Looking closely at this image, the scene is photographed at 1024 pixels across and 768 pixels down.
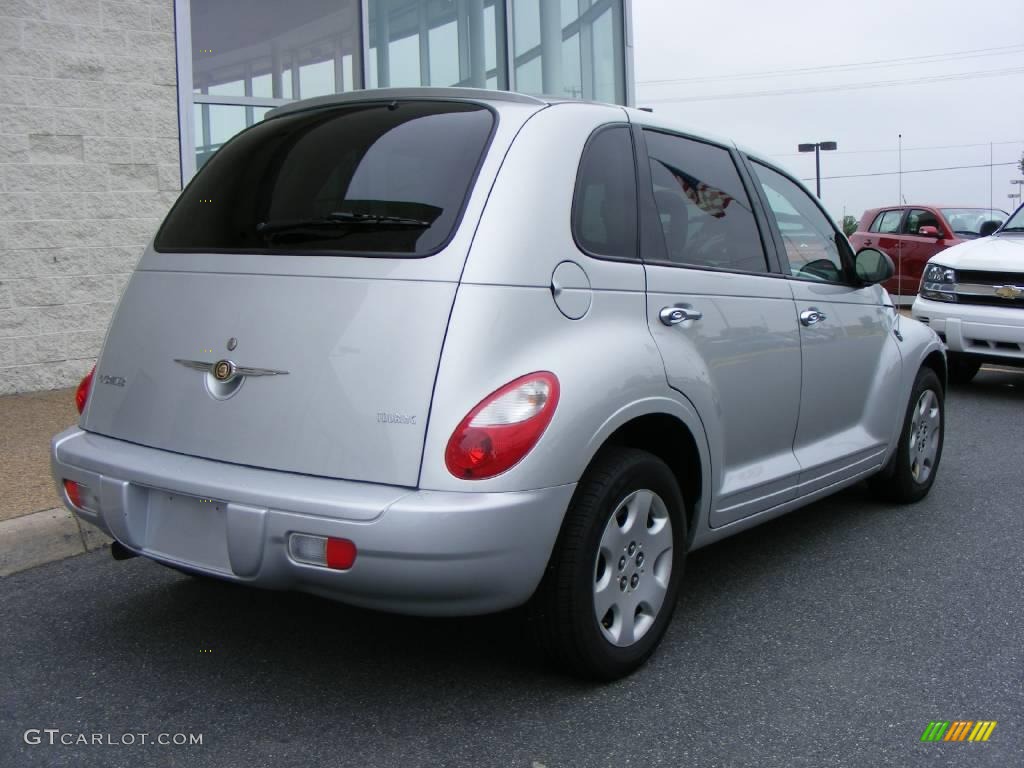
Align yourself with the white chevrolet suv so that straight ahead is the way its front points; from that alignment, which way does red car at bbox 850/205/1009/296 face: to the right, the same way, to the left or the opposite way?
to the left

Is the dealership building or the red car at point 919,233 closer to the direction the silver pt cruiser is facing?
the red car

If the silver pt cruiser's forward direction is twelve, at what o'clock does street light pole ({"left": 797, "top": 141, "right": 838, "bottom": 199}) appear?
The street light pole is roughly at 11 o'clock from the silver pt cruiser.

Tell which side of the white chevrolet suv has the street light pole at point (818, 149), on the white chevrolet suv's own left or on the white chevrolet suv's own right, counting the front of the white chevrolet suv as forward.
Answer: on the white chevrolet suv's own right

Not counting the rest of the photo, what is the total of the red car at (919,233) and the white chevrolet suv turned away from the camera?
0

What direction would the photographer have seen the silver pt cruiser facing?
facing away from the viewer and to the right of the viewer

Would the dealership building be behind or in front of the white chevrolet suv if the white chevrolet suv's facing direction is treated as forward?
in front

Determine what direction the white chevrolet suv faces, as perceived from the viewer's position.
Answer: facing the viewer and to the left of the viewer

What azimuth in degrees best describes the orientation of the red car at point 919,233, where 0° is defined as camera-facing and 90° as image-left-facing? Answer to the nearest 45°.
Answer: approximately 315°

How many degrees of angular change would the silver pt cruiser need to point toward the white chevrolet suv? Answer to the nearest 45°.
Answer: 0° — it already faces it

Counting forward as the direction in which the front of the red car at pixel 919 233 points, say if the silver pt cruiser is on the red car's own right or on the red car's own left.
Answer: on the red car's own right

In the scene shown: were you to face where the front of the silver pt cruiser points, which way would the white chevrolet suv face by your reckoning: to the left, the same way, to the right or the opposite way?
the opposite way

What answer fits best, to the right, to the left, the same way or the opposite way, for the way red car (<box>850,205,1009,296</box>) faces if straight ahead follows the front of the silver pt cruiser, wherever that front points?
to the right

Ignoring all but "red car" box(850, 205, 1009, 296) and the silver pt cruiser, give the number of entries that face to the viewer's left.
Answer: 0
